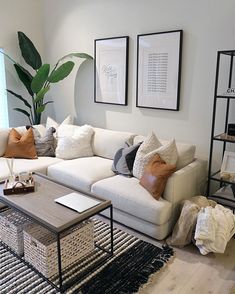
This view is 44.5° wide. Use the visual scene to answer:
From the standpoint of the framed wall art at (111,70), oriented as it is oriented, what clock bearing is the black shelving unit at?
The black shelving unit is roughly at 9 o'clock from the framed wall art.

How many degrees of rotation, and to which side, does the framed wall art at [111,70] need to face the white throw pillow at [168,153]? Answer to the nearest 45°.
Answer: approximately 90° to its left

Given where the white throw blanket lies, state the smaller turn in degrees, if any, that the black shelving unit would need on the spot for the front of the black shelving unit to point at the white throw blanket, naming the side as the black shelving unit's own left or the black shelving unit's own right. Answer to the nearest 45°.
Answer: approximately 45° to the black shelving unit's own left

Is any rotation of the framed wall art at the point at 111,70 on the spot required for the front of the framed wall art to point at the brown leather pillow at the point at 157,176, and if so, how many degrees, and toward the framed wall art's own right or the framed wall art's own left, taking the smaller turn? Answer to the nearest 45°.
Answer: approximately 45° to the framed wall art's own left

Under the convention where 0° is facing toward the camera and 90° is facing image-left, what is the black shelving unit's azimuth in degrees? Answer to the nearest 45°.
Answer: approximately 45°

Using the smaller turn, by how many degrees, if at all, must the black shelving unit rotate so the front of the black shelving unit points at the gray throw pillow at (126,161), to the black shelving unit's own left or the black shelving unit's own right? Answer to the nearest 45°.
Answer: approximately 45° to the black shelving unit's own right

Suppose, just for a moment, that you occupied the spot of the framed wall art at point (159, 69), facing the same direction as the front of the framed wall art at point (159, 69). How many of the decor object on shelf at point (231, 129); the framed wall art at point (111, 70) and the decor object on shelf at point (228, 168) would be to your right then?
1

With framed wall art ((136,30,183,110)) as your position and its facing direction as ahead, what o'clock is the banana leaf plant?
The banana leaf plant is roughly at 2 o'clock from the framed wall art.
